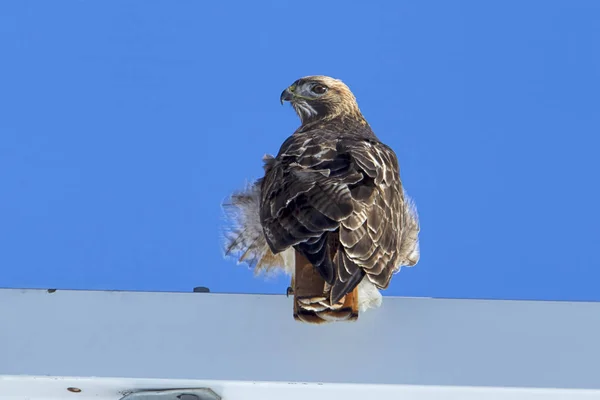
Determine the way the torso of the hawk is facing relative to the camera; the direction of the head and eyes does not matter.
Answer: away from the camera
